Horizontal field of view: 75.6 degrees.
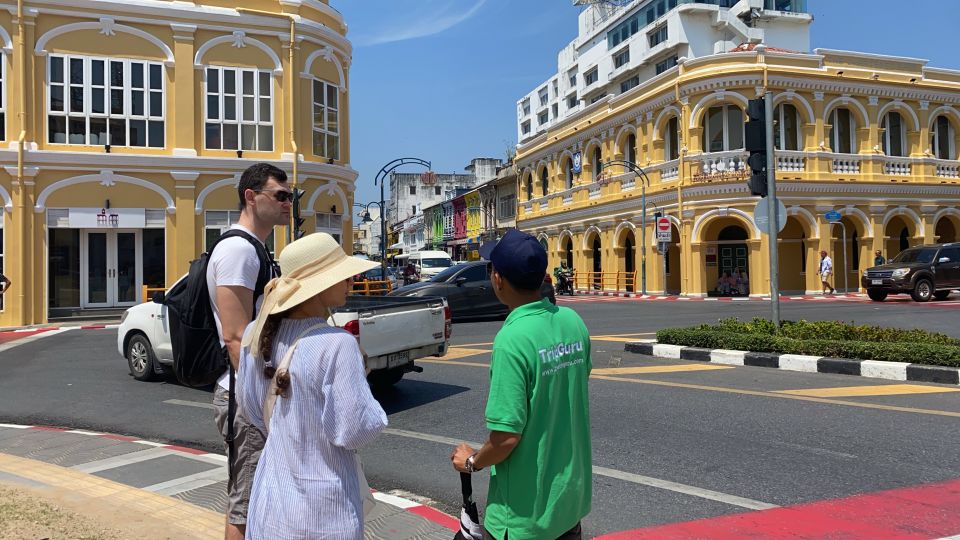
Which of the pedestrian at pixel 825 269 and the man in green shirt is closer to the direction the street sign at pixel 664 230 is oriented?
the man in green shirt

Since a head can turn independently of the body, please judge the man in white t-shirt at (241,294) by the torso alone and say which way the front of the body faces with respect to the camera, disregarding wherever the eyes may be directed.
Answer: to the viewer's right

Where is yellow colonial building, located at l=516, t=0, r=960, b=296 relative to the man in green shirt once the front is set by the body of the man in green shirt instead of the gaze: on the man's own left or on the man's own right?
on the man's own right

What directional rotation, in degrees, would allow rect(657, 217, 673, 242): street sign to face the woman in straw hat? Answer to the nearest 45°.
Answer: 0° — it already faces them

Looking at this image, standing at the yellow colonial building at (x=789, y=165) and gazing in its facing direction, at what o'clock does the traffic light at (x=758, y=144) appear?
The traffic light is roughly at 12 o'clock from the yellow colonial building.

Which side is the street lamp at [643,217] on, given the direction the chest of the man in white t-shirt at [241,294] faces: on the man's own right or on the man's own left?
on the man's own left
